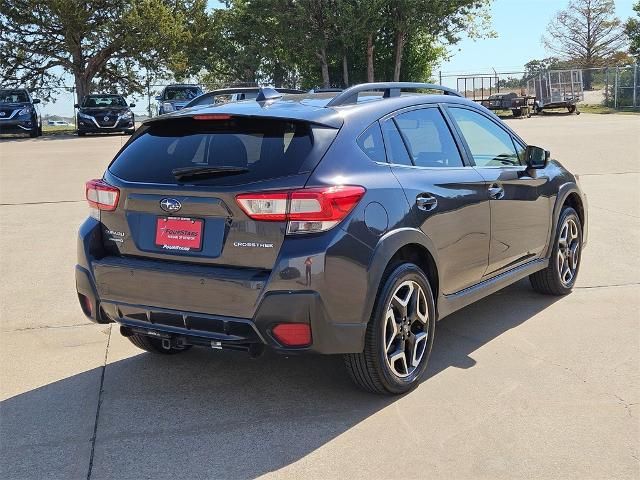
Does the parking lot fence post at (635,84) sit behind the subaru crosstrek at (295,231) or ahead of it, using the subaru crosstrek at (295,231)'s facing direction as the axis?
ahead

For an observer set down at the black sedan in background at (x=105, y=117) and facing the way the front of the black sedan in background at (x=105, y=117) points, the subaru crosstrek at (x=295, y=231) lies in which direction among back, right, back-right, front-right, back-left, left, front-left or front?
front

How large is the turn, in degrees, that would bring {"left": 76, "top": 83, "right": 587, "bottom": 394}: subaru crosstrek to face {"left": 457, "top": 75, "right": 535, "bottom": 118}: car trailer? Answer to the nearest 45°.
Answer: approximately 45° to its left

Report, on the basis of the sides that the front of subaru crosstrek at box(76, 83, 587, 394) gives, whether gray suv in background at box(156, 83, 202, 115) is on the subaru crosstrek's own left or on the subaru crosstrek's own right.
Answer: on the subaru crosstrek's own left

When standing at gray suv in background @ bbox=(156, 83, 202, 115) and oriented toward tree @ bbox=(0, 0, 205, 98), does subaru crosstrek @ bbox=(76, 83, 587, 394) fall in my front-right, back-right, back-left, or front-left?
back-left

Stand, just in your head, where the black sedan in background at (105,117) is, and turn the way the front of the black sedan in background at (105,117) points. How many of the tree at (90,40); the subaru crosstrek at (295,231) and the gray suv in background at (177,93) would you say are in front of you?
1

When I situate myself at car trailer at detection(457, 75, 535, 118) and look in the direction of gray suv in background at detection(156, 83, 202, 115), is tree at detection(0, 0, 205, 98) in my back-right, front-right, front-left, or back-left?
front-right

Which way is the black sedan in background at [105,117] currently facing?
toward the camera

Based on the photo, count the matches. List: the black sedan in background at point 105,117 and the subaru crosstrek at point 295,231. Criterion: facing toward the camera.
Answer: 1

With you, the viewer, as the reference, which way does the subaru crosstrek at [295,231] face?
facing away from the viewer and to the right of the viewer

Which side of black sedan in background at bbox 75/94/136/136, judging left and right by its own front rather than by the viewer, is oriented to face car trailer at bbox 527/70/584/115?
left
